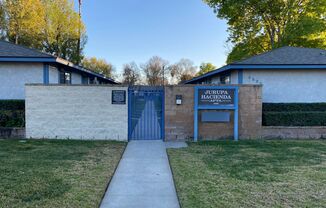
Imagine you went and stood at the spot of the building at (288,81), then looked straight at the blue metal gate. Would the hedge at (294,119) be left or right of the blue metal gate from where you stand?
left

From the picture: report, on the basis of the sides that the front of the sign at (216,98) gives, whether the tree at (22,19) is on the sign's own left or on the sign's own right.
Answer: on the sign's own right

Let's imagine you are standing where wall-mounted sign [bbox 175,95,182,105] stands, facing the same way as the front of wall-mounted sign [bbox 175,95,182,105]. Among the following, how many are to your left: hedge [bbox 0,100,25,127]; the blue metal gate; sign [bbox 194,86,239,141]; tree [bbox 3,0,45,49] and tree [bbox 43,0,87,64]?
1

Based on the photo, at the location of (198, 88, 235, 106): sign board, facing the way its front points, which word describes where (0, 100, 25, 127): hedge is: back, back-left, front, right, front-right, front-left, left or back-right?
right

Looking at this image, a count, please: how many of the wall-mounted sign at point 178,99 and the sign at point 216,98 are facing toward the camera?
2

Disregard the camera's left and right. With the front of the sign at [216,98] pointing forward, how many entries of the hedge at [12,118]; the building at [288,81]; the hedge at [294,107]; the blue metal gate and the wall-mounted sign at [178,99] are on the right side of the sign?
3

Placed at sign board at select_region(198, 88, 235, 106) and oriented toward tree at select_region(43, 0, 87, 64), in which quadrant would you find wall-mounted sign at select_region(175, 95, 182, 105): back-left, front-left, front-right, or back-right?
front-left

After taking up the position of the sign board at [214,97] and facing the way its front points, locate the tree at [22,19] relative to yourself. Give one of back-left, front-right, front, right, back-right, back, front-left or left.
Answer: back-right

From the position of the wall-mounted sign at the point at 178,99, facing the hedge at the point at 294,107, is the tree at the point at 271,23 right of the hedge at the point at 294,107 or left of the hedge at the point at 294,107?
left

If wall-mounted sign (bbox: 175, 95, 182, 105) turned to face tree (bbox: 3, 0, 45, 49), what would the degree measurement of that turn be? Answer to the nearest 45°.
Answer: approximately 135° to its right

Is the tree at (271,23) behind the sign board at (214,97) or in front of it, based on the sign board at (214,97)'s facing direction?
behind

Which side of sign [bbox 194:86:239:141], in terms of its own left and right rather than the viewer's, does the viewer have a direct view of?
front

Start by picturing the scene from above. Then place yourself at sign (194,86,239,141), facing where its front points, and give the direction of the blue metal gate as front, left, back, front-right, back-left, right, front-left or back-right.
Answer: right

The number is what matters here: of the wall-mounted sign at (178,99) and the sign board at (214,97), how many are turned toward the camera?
2

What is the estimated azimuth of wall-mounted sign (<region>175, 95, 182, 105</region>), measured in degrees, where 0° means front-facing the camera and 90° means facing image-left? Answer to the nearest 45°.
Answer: approximately 0°

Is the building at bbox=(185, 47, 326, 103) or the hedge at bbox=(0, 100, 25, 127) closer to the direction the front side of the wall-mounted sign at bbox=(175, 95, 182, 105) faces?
the hedge
